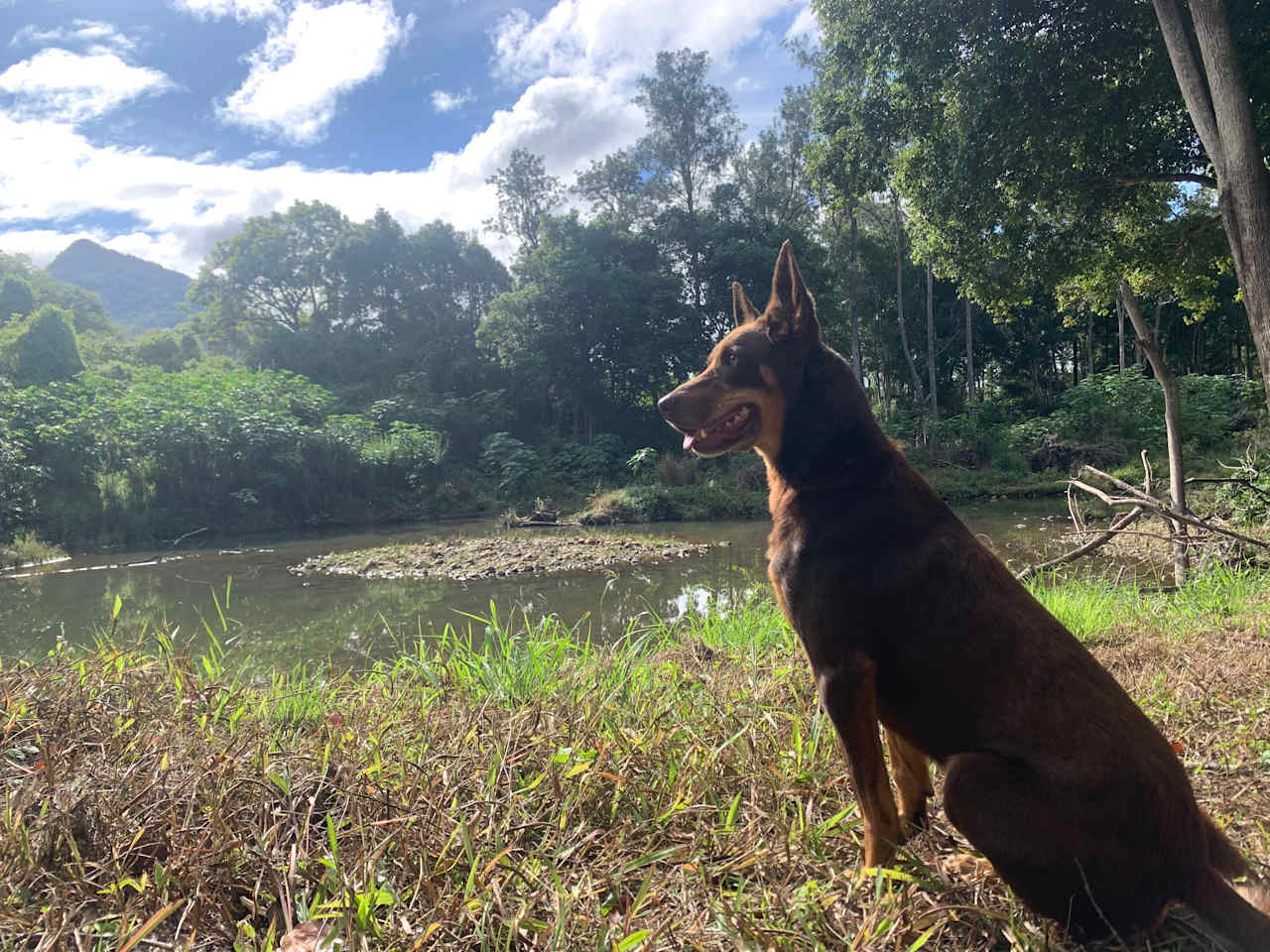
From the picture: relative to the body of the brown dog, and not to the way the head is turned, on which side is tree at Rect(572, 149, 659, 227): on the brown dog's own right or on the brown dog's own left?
on the brown dog's own right

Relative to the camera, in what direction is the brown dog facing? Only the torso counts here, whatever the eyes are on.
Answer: to the viewer's left

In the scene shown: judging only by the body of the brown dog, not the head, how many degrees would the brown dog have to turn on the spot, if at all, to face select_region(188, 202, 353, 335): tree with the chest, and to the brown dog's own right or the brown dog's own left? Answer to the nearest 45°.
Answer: approximately 45° to the brown dog's own right

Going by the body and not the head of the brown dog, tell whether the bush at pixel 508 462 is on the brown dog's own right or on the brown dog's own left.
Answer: on the brown dog's own right
